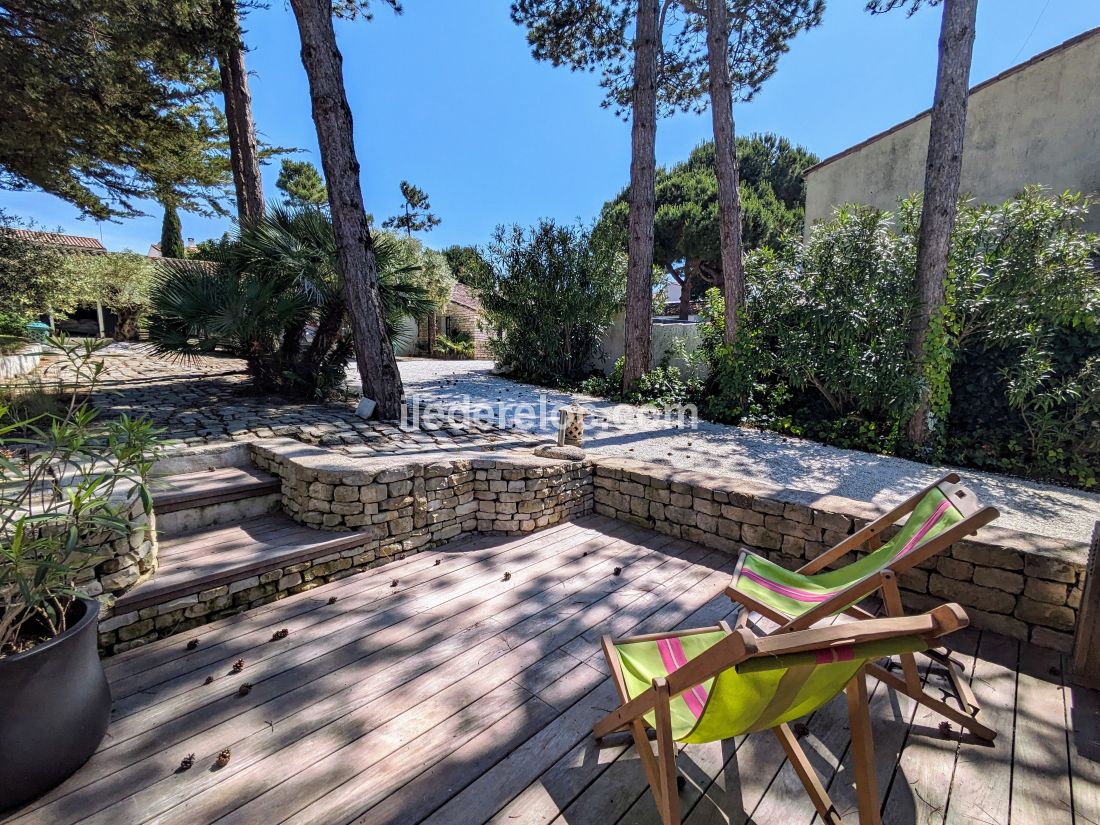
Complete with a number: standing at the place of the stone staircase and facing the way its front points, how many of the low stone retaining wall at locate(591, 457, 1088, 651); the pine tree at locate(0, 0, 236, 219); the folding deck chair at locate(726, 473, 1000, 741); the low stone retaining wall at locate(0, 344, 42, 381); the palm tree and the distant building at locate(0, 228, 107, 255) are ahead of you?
2

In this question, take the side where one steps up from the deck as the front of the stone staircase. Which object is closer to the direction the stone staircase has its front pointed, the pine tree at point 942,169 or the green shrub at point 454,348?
the pine tree

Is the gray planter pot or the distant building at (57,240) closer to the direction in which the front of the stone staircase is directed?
the gray planter pot

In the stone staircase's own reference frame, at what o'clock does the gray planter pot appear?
The gray planter pot is roughly at 2 o'clock from the stone staircase.

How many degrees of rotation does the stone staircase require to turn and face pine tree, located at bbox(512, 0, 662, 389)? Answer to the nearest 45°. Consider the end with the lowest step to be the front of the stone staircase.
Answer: approximately 90° to its left

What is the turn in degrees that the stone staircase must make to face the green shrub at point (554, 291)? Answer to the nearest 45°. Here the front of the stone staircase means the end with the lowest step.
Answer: approximately 90° to its left

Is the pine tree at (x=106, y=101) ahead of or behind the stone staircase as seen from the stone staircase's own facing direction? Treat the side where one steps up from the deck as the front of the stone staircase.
behind

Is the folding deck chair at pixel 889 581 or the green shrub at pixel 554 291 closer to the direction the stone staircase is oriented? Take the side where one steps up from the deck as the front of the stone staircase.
the folding deck chair

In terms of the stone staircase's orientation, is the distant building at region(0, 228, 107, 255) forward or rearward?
rearward

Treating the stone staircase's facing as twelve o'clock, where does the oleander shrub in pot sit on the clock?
The oleander shrub in pot is roughly at 2 o'clock from the stone staircase.

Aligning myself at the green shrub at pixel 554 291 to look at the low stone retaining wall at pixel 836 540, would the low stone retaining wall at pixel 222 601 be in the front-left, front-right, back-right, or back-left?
front-right

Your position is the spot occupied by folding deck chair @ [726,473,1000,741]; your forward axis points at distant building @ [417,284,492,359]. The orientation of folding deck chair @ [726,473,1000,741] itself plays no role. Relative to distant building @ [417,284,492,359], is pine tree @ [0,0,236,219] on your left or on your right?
left

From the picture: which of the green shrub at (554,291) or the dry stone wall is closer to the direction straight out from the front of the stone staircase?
the dry stone wall

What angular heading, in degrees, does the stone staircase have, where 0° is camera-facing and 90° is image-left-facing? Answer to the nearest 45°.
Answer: approximately 315°
